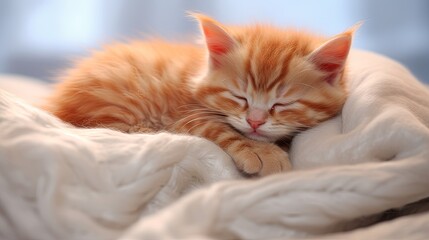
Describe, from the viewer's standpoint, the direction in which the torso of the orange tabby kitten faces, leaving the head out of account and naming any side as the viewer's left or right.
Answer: facing the viewer and to the right of the viewer
